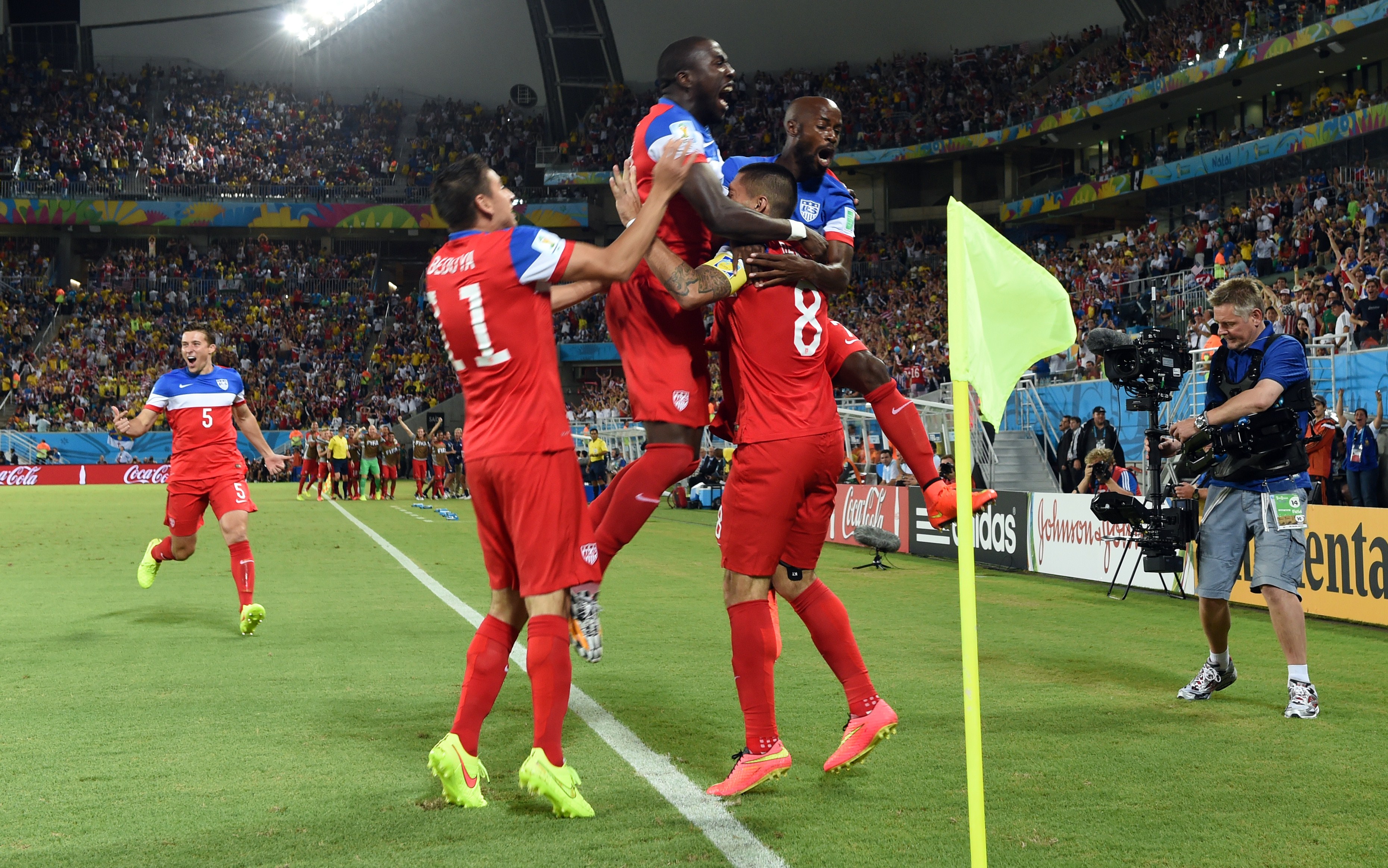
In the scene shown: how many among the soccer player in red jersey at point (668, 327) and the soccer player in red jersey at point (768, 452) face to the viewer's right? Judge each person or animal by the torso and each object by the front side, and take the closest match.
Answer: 1

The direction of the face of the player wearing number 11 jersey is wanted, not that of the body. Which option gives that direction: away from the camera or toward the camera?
away from the camera

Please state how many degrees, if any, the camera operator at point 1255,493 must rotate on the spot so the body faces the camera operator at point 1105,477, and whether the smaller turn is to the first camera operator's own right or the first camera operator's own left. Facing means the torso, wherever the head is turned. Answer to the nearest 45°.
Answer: approximately 135° to the first camera operator's own right

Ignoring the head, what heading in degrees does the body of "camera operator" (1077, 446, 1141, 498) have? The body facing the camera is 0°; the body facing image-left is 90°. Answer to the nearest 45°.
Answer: approximately 45°

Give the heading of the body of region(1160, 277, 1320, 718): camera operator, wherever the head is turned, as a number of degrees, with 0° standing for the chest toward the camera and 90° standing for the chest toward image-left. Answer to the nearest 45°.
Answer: approximately 45°

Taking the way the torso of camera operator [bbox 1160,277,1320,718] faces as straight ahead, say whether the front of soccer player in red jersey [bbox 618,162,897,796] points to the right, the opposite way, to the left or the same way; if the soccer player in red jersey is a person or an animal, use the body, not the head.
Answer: to the right

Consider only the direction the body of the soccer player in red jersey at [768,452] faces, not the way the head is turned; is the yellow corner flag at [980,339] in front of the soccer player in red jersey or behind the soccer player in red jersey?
behind

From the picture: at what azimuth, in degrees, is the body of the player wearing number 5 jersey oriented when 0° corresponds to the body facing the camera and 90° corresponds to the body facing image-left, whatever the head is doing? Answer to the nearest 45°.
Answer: approximately 0°

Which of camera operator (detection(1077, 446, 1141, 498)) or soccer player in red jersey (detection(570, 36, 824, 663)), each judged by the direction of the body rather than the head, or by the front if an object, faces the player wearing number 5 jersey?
the camera operator

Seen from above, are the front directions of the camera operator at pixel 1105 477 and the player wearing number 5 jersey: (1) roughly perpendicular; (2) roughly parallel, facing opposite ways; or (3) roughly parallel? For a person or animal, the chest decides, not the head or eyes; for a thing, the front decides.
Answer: roughly perpendicular

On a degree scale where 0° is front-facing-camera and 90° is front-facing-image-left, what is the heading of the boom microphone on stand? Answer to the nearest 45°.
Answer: approximately 90°
